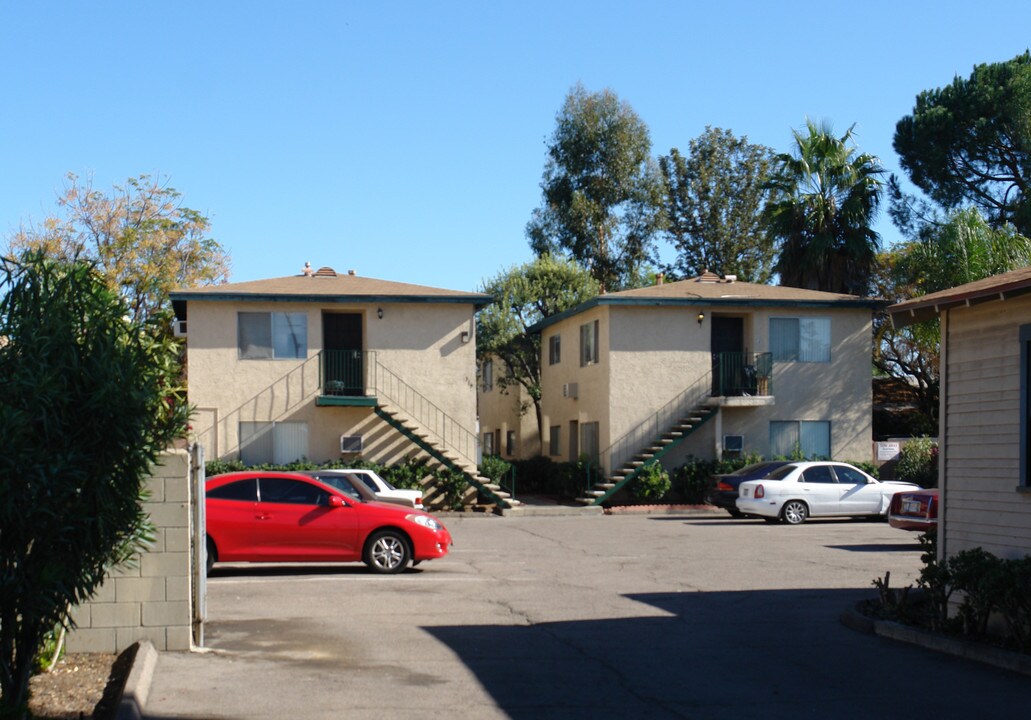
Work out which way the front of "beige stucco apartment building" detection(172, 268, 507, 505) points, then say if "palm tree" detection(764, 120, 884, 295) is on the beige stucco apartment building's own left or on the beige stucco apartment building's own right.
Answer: on the beige stucco apartment building's own left

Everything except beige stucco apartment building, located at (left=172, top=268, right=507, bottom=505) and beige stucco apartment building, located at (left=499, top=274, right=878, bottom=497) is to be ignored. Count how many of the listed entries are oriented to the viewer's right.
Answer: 0

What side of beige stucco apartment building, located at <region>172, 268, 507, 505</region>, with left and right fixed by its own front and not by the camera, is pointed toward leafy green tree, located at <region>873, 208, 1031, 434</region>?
left

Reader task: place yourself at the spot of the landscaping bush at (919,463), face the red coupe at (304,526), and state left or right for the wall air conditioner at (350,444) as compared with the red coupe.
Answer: right

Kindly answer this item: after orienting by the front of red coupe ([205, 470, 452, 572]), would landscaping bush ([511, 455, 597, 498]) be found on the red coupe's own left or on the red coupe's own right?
on the red coupe's own left

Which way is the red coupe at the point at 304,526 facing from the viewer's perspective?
to the viewer's right

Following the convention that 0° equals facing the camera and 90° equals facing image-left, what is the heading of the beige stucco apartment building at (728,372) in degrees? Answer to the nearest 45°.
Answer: approximately 0°

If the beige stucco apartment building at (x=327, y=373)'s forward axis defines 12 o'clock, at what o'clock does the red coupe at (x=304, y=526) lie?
The red coupe is roughly at 12 o'clock from the beige stucco apartment building.
